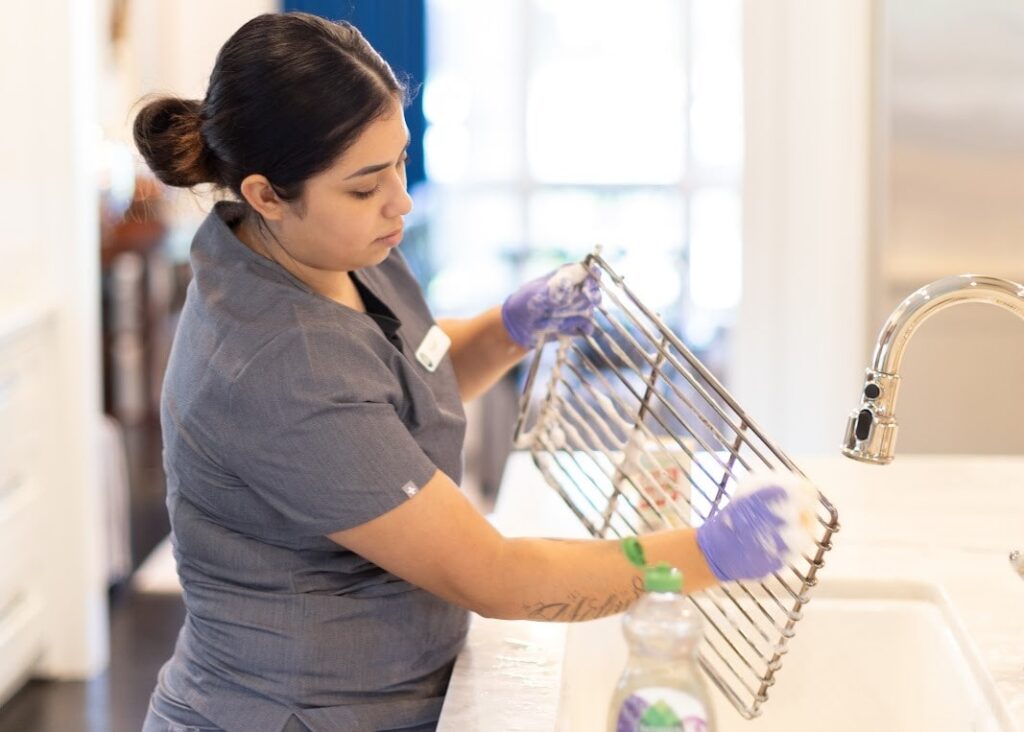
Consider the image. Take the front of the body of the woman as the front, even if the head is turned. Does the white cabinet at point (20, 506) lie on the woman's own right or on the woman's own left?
on the woman's own left

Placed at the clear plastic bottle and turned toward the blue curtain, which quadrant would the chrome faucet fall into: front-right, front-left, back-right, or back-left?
front-right

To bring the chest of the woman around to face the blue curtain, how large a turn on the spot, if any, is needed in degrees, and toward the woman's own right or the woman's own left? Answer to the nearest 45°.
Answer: approximately 90° to the woman's own left

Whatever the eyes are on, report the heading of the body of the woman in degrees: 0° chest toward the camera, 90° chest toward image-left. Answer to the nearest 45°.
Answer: approximately 270°
